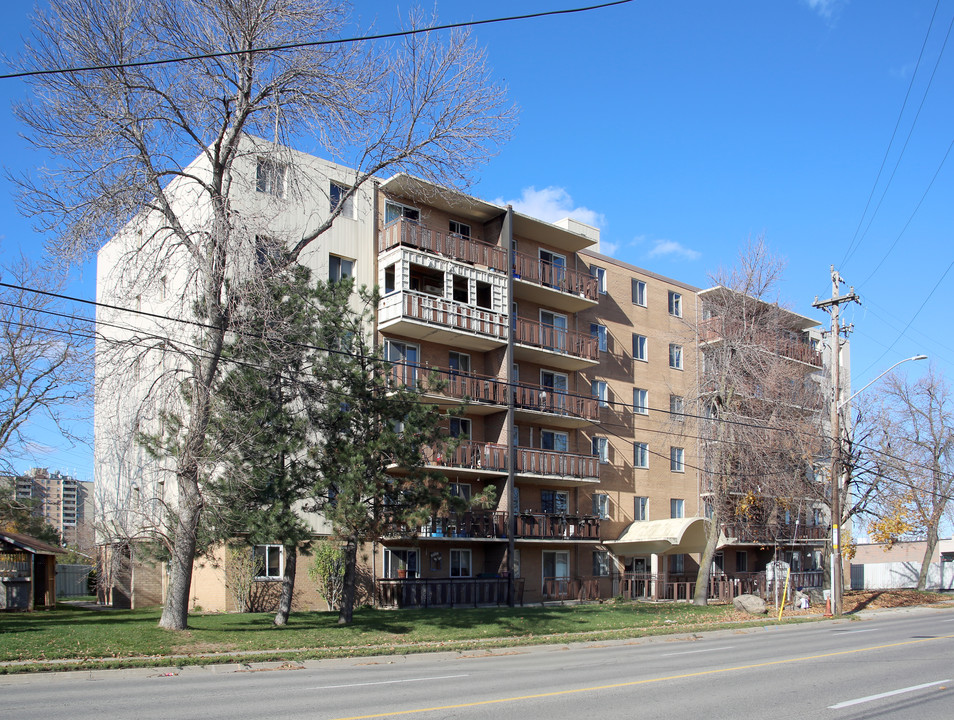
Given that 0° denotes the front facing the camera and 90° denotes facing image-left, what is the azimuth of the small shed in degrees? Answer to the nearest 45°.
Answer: approximately 0°

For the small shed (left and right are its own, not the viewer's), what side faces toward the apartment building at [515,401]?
left

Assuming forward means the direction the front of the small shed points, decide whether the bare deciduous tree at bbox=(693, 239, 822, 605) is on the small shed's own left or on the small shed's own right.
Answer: on the small shed's own left

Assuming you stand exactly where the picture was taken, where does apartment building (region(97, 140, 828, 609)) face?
facing the viewer and to the right of the viewer

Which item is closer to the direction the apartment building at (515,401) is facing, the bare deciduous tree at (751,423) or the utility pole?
the utility pole

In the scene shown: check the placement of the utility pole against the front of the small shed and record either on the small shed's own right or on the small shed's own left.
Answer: on the small shed's own left

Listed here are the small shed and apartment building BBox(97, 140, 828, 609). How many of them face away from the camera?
0
